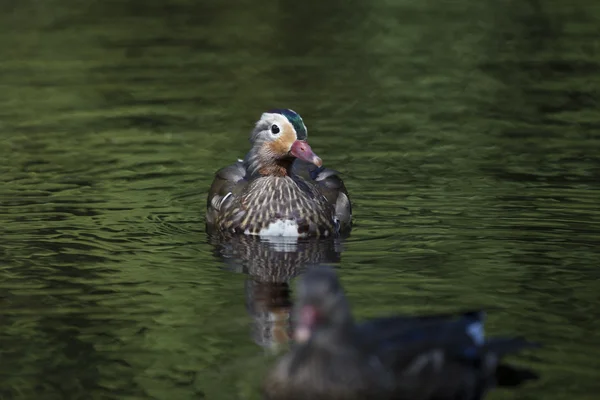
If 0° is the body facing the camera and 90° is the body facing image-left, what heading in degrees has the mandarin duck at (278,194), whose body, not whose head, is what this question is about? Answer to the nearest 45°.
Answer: approximately 0°
